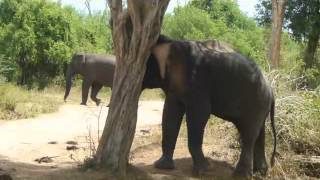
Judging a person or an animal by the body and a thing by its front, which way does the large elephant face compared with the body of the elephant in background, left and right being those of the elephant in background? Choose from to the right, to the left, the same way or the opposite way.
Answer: the same way

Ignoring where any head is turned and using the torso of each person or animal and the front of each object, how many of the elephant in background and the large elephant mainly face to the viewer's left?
2

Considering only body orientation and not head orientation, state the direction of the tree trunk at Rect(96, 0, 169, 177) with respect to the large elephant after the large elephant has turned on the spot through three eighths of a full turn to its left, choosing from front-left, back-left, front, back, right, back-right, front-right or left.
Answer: right

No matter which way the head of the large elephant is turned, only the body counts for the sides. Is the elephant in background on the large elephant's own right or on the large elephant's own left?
on the large elephant's own right

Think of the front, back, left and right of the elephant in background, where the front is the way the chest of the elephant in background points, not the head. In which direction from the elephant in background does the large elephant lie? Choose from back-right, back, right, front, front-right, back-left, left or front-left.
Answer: left

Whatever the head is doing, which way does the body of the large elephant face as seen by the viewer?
to the viewer's left

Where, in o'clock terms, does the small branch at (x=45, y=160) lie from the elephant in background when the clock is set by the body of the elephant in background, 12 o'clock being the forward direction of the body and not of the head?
The small branch is roughly at 9 o'clock from the elephant in background.

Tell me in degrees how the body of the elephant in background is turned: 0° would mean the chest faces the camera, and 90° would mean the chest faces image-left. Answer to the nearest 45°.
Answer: approximately 90°

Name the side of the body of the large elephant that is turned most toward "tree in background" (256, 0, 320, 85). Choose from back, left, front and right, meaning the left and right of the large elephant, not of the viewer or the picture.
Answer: right

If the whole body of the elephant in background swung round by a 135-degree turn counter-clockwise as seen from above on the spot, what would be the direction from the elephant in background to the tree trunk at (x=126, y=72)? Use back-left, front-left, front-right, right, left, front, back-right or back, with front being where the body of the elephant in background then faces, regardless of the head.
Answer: front-right

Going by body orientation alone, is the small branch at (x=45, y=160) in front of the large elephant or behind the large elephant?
in front
